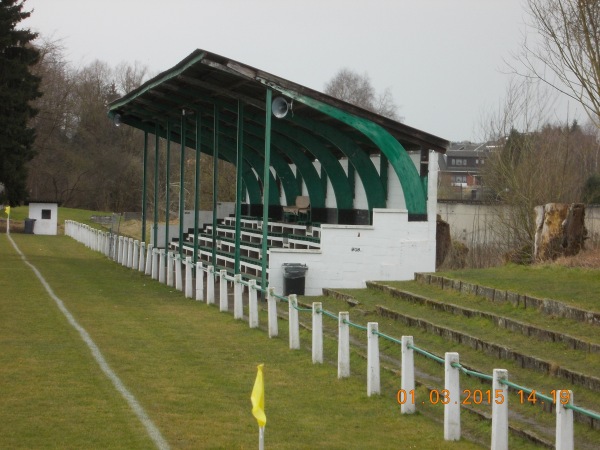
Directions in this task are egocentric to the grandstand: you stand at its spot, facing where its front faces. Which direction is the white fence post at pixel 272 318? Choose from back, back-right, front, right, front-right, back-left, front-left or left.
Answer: front-left

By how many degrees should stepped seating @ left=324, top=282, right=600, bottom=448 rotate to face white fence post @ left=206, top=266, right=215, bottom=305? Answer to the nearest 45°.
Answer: approximately 90° to its right

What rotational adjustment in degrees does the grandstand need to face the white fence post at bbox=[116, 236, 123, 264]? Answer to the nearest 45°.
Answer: approximately 90° to its right

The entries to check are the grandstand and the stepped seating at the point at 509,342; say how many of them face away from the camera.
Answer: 0

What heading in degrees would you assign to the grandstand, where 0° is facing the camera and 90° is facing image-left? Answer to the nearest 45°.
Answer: approximately 45°

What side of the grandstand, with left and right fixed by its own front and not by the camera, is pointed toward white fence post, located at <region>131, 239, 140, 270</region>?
right

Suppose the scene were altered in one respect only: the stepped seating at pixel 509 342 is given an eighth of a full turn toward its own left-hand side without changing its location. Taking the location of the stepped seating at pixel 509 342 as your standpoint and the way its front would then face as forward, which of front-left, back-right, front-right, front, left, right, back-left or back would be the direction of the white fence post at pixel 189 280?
back-right
